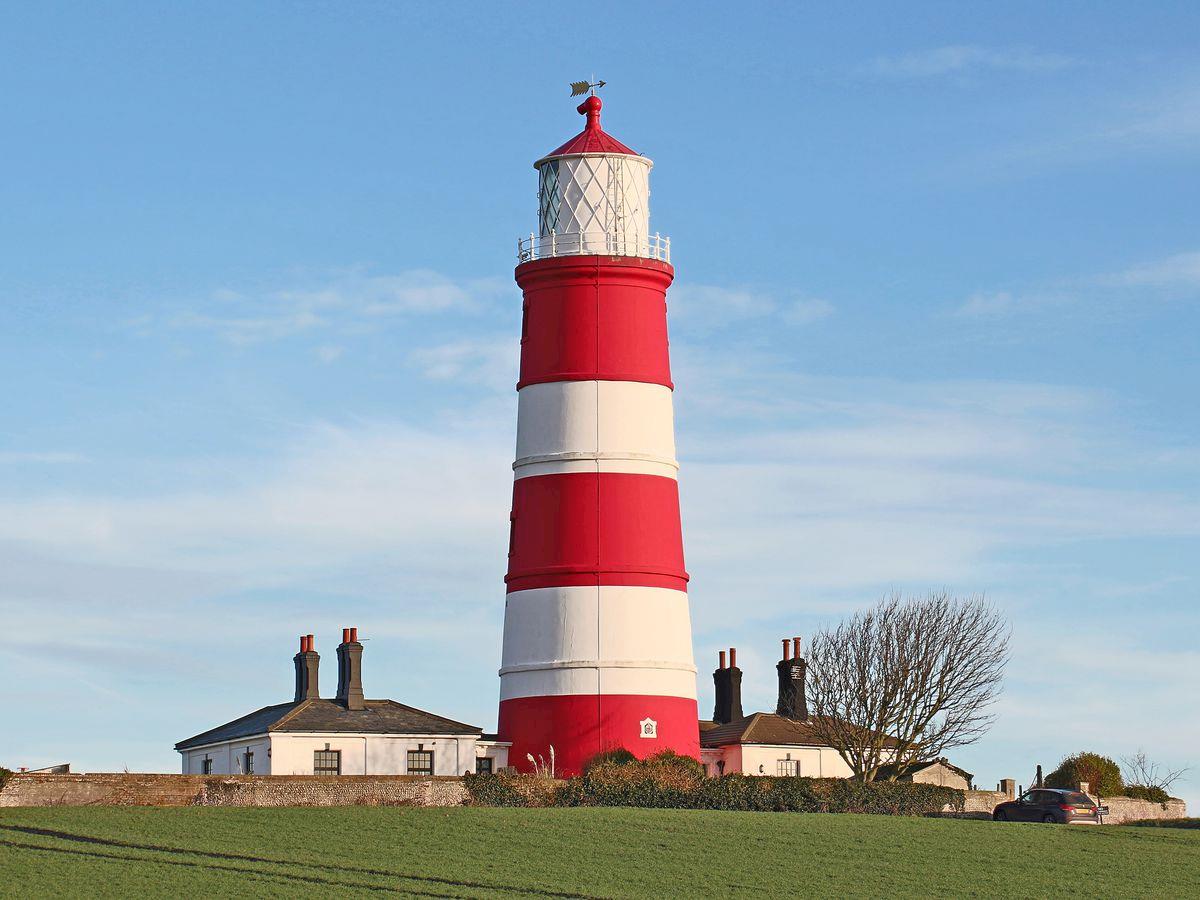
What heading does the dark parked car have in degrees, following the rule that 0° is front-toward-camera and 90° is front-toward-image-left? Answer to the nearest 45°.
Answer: approximately 135°
